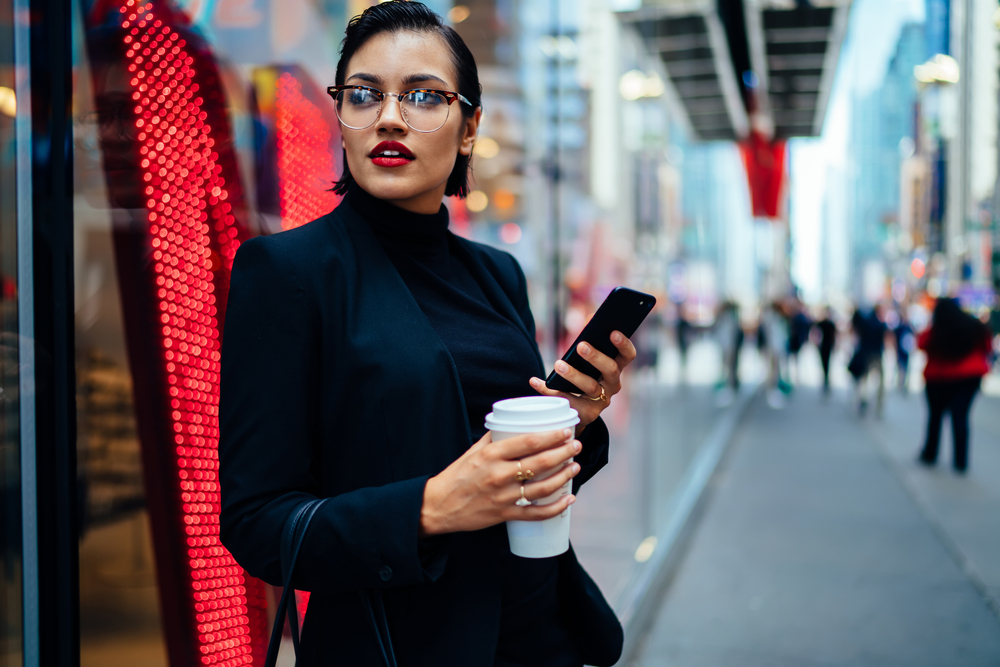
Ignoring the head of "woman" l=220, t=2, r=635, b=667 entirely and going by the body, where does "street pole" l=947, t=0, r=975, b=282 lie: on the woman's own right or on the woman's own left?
on the woman's own left

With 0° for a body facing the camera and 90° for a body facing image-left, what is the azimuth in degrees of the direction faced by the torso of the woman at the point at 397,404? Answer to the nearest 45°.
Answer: approximately 315°

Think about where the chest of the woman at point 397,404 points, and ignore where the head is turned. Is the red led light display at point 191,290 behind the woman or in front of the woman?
behind

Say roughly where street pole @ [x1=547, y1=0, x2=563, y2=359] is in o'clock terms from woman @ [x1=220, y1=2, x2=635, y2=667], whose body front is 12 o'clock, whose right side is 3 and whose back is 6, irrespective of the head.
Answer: The street pole is roughly at 8 o'clock from the woman.
